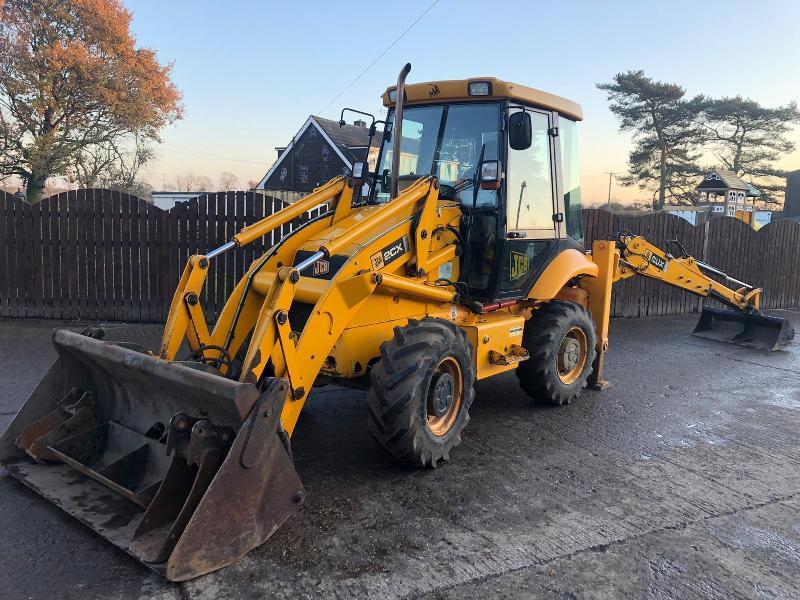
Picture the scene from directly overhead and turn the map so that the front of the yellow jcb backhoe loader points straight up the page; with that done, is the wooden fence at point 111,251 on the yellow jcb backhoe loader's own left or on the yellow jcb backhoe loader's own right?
on the yellow jcb backhoe loader's own right

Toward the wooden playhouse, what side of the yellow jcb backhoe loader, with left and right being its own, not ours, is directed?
back

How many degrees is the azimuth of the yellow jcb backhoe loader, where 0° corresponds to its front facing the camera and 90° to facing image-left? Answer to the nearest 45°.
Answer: approximately 45°
